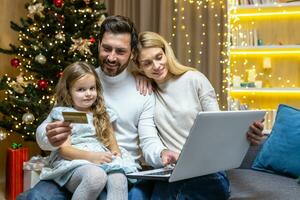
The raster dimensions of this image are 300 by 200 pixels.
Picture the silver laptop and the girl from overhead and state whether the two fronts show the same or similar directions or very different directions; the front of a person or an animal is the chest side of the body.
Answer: very different directions

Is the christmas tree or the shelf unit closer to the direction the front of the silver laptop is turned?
the christmas tree

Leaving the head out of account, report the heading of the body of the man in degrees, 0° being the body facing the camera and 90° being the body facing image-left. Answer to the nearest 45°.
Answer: approximately 0°

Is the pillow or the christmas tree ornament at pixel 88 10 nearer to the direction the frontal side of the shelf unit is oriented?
the pillow

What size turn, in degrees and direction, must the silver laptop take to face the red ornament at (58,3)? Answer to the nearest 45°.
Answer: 0° — it already faces it

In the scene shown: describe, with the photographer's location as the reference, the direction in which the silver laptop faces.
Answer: facing away from the viewer and to the left of the viewer

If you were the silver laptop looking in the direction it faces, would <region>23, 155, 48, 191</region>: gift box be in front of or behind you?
in front

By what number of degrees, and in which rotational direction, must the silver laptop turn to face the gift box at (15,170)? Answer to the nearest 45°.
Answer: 0° — it already faces it

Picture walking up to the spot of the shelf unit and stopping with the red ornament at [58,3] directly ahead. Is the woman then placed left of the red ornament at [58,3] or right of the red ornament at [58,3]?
left

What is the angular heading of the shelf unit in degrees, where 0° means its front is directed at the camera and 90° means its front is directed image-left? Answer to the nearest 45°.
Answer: approximately 0°

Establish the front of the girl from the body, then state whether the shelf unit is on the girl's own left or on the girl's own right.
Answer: on the girl's own left
